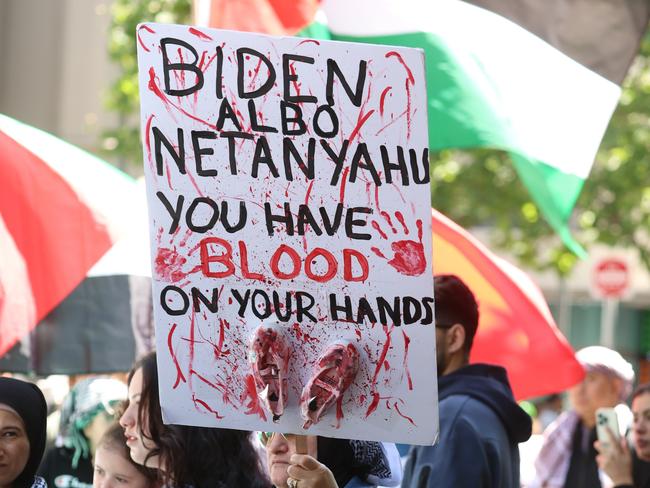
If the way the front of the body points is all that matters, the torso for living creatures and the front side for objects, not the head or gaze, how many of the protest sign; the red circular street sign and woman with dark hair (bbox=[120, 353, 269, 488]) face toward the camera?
2

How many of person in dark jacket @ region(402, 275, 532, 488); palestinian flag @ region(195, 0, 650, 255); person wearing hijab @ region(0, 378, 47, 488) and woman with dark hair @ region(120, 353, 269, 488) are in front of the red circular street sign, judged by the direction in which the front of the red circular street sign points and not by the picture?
4

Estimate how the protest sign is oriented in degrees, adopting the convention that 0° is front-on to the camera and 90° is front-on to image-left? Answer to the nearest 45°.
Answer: approximately 0°

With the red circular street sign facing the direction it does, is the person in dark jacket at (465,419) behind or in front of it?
in front

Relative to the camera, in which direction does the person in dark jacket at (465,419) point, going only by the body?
to the viewer's left

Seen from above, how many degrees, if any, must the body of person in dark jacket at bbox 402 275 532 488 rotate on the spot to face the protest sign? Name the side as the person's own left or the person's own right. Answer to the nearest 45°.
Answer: approximately 45° to the person's own left

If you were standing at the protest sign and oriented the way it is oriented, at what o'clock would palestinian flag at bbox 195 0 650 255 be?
The palestinian flag is roughly at 7 o'clock from the protest sign.

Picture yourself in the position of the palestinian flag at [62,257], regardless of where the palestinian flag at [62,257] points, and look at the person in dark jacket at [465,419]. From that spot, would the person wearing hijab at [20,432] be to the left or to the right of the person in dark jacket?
right

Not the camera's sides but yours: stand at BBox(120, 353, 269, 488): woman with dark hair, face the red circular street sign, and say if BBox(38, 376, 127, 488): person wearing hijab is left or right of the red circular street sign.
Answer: left

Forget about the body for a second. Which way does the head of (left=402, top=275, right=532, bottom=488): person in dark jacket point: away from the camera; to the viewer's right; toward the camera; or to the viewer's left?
to the viewer's left

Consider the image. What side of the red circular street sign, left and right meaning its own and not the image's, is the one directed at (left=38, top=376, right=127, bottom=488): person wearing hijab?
front

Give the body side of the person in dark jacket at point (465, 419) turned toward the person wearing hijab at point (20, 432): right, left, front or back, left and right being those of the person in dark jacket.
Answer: front

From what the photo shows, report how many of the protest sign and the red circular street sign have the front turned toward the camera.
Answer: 2
